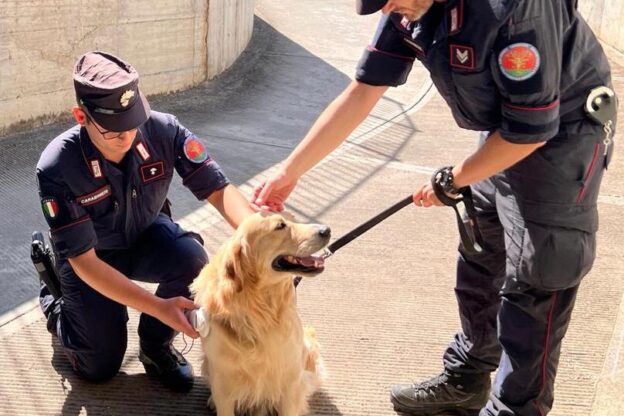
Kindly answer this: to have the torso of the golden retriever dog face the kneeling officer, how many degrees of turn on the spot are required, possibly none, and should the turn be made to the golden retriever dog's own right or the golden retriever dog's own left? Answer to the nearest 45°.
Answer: approximately 135° to the golden retriever dog's own right

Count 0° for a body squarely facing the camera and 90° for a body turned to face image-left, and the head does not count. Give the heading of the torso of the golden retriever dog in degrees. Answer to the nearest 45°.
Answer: approximately 0°

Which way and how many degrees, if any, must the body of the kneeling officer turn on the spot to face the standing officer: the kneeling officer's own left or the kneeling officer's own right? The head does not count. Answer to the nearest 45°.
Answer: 0° — they already face them

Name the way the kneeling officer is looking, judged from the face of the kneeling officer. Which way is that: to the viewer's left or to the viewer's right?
to the viewer's right
